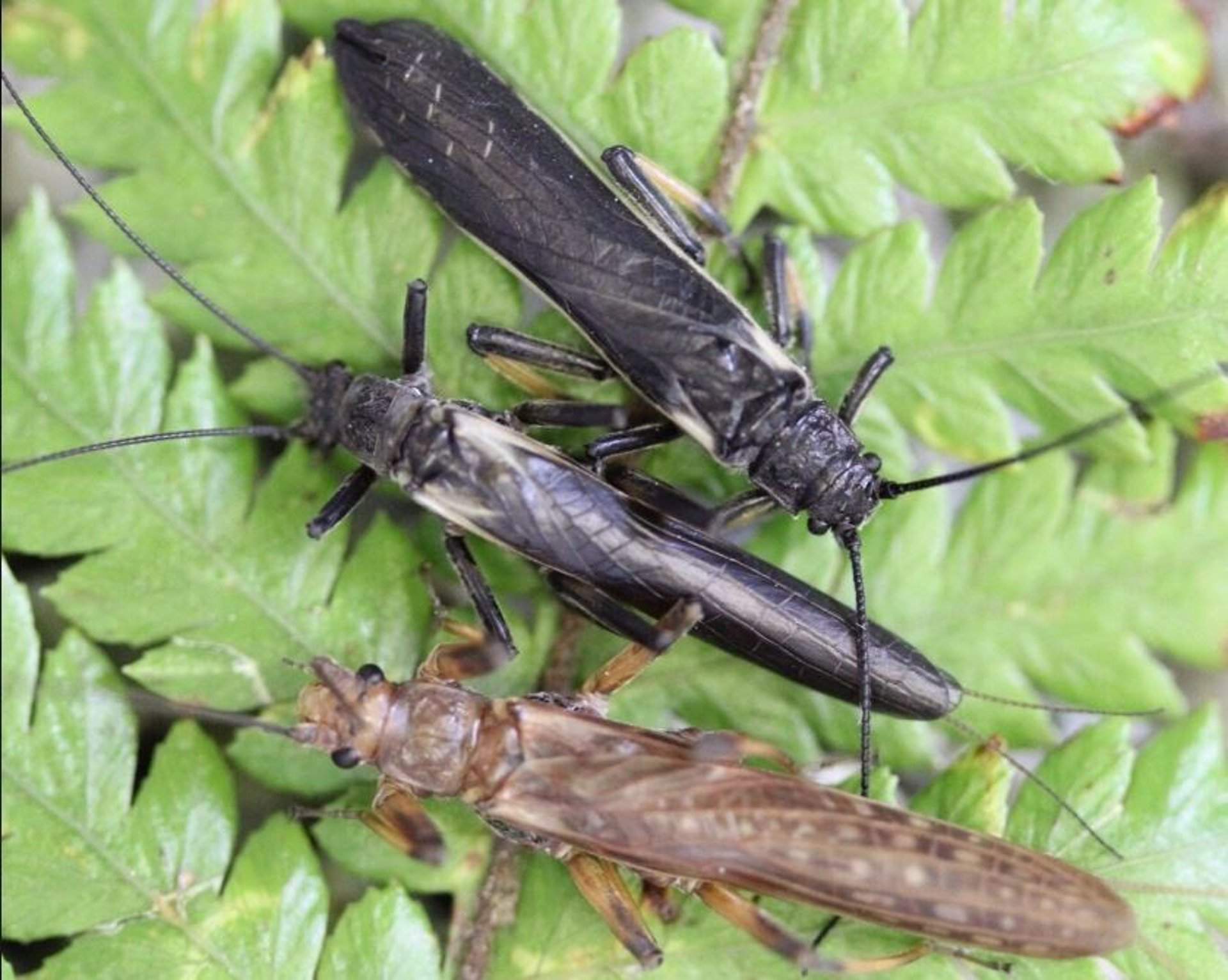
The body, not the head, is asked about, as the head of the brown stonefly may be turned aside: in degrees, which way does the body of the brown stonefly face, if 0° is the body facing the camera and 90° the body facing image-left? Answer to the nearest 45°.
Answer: approximately 90°

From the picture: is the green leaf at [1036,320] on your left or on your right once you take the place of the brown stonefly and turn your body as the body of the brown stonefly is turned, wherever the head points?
on your right
